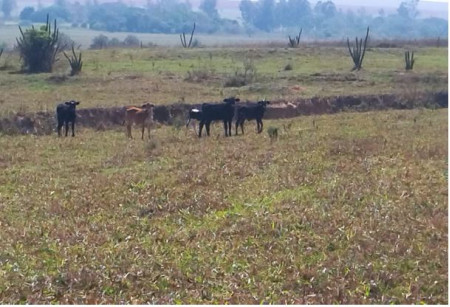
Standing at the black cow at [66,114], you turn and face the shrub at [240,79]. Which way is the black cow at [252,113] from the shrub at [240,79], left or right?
right

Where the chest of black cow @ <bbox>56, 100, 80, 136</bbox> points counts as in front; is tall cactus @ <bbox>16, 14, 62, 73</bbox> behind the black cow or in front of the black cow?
behind

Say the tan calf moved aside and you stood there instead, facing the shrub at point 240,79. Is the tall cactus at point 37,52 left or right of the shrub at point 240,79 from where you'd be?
left

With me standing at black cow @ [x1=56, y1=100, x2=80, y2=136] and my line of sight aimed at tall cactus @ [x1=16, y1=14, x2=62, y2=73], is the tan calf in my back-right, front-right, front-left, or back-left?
back-right

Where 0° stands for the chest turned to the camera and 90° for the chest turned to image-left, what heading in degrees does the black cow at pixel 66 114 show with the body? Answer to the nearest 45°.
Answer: approximately 315°

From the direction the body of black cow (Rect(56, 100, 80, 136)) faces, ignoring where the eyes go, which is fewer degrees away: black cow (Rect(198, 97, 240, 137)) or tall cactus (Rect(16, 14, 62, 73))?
the black cow
